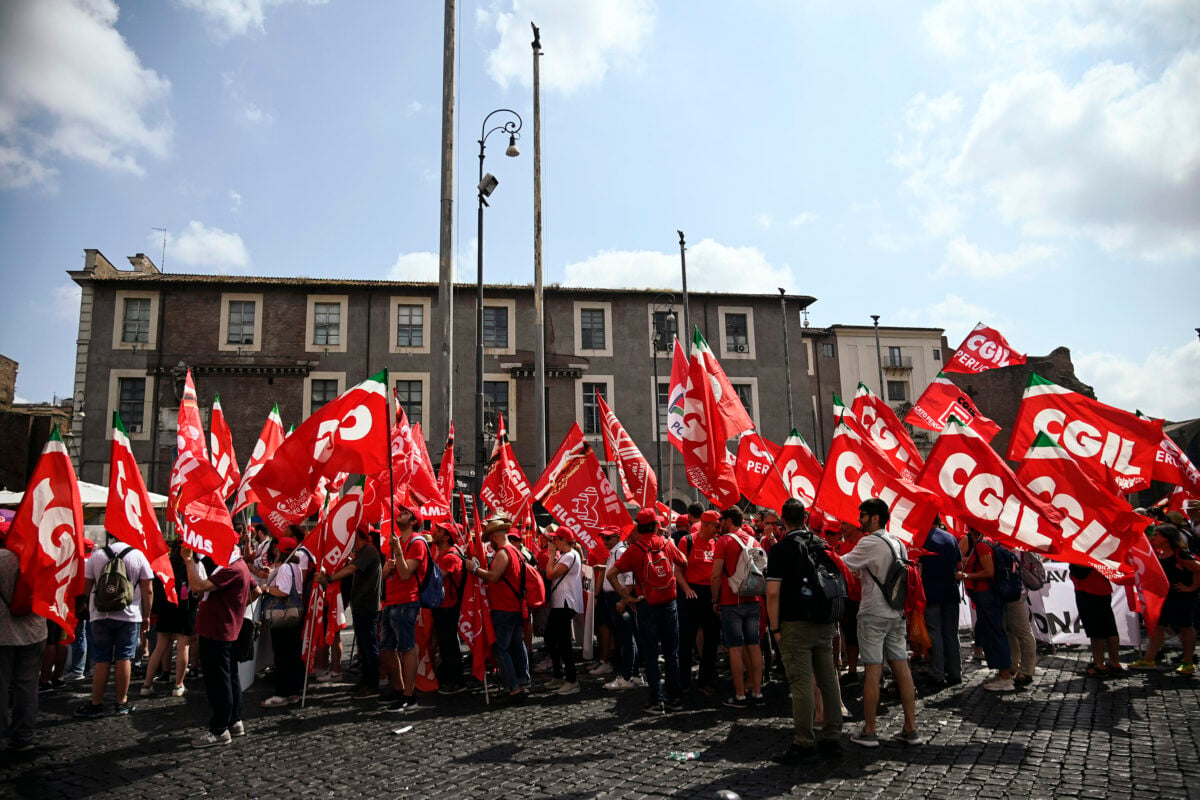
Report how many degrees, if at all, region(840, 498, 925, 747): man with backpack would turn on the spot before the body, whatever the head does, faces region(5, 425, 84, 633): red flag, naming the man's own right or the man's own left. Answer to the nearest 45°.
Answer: approximately 45° to the man's own left

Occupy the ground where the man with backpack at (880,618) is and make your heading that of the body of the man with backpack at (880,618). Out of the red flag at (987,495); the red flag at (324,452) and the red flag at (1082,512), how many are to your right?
2

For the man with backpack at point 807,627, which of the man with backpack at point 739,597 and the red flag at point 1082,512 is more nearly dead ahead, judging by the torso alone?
the man with backpack

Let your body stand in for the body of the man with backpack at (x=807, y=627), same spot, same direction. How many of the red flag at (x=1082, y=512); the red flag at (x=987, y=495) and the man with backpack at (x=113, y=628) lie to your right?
2

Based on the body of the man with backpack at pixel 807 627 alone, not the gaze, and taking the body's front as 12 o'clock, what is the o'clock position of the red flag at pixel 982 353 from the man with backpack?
The red flag is roughly at 2 o'clock from the man with backpack.

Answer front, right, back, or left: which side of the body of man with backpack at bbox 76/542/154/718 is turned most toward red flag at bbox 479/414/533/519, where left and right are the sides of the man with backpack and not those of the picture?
right

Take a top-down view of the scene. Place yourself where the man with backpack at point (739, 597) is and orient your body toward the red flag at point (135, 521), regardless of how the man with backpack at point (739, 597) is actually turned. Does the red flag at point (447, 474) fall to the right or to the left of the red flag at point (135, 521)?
right

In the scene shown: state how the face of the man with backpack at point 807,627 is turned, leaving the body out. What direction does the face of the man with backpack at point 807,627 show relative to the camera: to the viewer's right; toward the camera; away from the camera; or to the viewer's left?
away from the camera

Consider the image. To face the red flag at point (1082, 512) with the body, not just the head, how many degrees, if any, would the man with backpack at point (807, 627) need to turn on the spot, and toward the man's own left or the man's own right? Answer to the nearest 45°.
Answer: approximately 90° to the man's own right

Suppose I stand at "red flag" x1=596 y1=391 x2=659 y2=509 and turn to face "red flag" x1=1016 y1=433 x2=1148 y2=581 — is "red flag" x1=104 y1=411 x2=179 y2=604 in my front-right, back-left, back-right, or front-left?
back-right

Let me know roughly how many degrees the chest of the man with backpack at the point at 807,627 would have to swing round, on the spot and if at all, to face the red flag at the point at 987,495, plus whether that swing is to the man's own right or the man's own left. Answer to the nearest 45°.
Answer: approximately 90° to the man's own right

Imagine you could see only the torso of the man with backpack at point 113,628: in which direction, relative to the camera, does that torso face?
away from the camera
